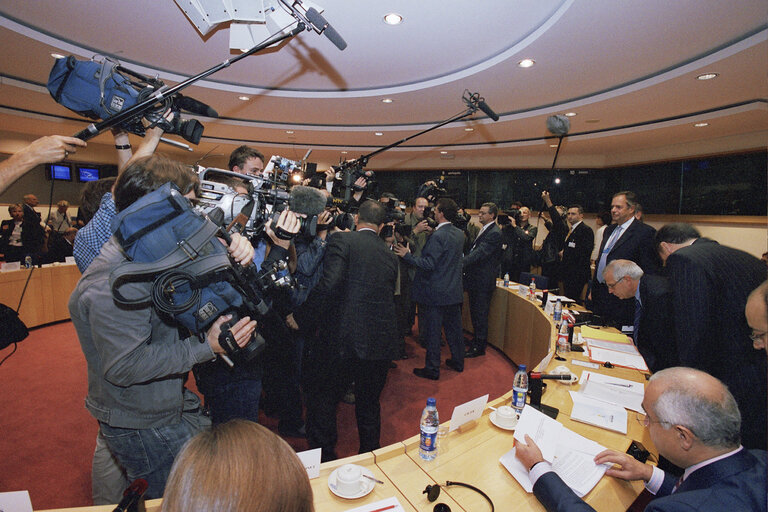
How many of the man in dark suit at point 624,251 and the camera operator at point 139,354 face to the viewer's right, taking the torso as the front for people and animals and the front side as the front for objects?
1

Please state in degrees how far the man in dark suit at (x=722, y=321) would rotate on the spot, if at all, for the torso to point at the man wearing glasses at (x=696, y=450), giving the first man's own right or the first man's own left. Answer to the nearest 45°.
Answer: approximately 135° to the first man's own left

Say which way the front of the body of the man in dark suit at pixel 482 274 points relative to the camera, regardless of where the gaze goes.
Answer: to the viewer's left

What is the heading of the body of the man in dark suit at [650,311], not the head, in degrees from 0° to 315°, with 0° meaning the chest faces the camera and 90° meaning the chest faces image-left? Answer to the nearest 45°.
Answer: approximately 90°

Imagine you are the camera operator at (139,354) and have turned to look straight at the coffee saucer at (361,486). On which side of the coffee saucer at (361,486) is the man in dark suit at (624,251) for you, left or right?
left

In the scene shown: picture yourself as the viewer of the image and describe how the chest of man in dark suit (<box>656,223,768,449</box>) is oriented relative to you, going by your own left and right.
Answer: facing away from the viewer and to the left of the viewer

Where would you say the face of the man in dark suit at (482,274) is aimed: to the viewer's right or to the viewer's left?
to the viewer's left

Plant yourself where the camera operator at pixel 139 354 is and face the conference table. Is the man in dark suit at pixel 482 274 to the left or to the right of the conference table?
left

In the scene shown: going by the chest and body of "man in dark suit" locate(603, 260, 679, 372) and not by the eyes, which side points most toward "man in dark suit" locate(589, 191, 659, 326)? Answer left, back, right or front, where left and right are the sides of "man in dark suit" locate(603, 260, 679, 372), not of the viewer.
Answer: right

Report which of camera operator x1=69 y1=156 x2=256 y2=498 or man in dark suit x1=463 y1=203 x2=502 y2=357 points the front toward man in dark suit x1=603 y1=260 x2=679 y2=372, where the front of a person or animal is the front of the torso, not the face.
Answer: the camera operator

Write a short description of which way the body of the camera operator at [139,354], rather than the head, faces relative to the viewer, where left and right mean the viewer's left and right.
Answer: facing to the right of the viewer
